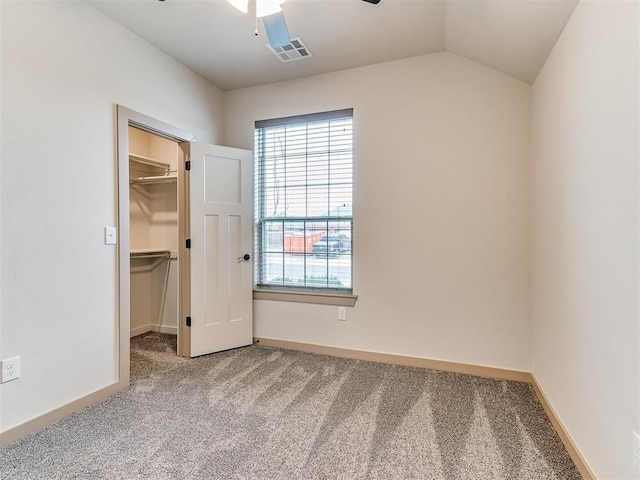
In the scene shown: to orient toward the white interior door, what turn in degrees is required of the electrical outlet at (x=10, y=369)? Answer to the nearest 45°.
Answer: approximately 45° to its left

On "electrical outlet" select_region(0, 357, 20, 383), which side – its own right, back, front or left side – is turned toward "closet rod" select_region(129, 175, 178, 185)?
left

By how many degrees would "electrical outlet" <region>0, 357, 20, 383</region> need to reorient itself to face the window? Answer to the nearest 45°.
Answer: approximately 45° to its left

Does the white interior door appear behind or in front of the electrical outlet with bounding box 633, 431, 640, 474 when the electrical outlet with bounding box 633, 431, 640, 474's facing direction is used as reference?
in front

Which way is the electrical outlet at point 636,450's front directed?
to the viewer's left

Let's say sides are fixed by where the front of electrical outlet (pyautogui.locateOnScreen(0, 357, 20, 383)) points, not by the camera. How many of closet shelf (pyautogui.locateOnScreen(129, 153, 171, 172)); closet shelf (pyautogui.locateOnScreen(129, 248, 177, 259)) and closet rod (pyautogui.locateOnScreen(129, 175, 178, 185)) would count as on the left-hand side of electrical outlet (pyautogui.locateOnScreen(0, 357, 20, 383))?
3

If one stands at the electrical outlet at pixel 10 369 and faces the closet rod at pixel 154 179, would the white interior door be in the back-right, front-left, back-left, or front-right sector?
front-right

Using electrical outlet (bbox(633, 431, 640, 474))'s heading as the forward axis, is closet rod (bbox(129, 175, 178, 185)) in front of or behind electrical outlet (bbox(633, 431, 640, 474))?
in front

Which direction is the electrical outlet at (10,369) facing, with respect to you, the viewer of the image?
facing the viewer and to the right of the viewer

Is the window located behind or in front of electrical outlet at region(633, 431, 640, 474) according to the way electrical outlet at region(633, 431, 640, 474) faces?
in front

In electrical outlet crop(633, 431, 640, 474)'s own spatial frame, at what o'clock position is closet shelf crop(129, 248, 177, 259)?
The closet shelf is roughly at 12 o'clock from the electrical outlet.

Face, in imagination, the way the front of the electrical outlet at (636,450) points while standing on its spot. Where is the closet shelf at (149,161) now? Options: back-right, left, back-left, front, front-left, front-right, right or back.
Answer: front

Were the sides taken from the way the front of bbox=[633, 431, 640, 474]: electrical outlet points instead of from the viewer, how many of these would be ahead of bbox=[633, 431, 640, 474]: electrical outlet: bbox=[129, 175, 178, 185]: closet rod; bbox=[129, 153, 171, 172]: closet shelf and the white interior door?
3

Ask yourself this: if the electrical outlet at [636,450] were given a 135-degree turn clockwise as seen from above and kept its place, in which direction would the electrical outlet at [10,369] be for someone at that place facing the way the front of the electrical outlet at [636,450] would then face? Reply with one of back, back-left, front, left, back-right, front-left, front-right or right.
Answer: back

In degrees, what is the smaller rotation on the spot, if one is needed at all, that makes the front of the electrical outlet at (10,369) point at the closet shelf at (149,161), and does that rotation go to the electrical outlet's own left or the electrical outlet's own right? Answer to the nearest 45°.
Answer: approximately 90° to the electrical outlet's own left

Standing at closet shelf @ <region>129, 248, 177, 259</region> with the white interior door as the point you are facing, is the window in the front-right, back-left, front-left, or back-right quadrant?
front-left
